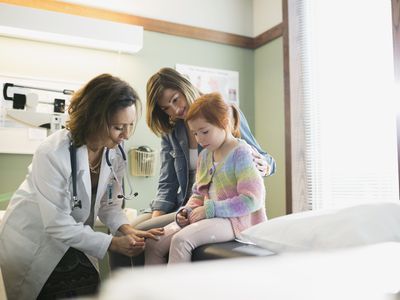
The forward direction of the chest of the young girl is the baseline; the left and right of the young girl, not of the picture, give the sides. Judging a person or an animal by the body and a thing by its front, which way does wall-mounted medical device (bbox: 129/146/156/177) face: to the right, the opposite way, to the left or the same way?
to the left

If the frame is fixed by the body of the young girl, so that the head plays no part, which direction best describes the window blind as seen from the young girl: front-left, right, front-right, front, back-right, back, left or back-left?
back

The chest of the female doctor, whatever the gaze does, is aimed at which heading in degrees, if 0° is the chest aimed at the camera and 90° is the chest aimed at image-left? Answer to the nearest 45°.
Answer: approximately 315°

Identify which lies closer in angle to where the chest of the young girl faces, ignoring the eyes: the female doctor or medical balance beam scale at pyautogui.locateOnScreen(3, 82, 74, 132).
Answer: the female doctor

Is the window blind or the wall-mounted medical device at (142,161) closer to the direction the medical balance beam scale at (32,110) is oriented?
the window blind

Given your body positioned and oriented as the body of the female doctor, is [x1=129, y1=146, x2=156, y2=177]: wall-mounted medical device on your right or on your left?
on your left

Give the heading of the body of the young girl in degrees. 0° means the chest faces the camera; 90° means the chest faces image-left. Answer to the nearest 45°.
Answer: approximately 45°

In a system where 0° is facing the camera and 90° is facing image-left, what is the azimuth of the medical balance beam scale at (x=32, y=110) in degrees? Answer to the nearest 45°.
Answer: approximately 315°

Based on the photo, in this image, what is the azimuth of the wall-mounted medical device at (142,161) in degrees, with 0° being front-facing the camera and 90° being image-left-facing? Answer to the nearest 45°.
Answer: approximately 315°
